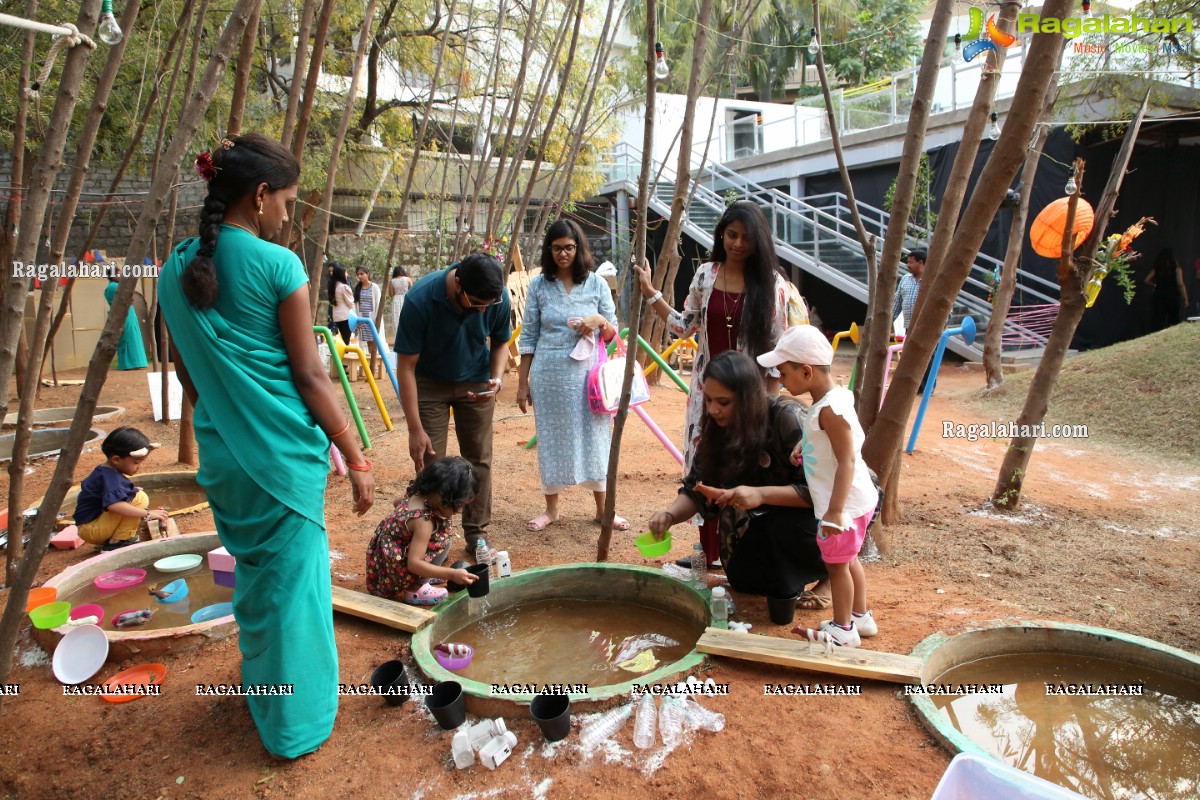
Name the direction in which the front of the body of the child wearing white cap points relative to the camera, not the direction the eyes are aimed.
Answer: to the viewer's left

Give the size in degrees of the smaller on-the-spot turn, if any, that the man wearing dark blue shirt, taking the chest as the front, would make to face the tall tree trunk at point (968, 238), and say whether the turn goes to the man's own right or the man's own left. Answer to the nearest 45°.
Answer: approximately 45° to the man's own left

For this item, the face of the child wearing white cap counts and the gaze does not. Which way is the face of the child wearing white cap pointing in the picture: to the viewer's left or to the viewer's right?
to the viewer's left

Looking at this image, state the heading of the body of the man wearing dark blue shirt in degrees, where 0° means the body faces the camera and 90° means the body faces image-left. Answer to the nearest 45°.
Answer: approximately 315°

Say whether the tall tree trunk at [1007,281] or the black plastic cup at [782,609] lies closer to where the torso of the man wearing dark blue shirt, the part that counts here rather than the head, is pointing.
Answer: the black plastic cup

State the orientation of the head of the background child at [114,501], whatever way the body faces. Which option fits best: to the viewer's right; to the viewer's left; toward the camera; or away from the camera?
to the viewer's right

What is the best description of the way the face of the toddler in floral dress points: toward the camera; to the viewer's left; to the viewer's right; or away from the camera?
to the viewer's right

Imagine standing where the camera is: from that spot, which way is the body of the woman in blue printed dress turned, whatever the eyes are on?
toward the camera

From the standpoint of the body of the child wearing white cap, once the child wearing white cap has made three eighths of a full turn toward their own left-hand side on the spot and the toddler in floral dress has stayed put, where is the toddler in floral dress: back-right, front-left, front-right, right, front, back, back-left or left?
back-right

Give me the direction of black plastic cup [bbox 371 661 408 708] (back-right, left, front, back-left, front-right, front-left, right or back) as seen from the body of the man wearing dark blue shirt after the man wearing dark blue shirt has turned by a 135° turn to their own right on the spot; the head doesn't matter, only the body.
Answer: left

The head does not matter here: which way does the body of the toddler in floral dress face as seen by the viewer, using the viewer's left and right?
facing to the right of the viewer
